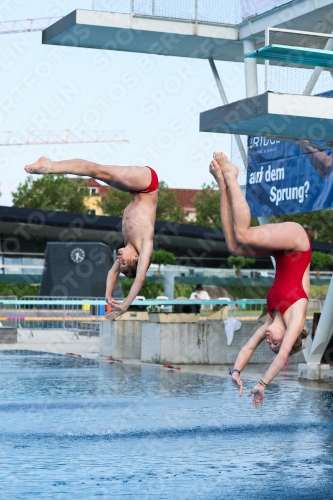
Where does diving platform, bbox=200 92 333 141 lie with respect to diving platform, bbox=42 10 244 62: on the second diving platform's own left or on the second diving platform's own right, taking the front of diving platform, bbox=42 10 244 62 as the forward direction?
on the second diving platform's own left

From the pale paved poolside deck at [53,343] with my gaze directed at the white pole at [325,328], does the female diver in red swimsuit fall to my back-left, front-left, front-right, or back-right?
front-right

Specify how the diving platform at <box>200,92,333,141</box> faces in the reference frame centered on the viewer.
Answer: facing the viewer and to the left of the viewer

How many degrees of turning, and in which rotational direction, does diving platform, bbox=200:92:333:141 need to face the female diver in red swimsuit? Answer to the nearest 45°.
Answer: approximately 45° to its left

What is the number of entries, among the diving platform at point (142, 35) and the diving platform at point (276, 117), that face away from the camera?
0

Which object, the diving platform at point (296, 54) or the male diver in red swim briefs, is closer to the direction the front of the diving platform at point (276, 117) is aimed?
the male diver in red swim briefs

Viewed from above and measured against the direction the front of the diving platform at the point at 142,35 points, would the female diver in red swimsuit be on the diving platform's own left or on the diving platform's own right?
on the diving platform's own left

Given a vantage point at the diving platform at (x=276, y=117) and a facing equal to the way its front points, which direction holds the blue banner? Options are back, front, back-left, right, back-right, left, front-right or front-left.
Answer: back-right
